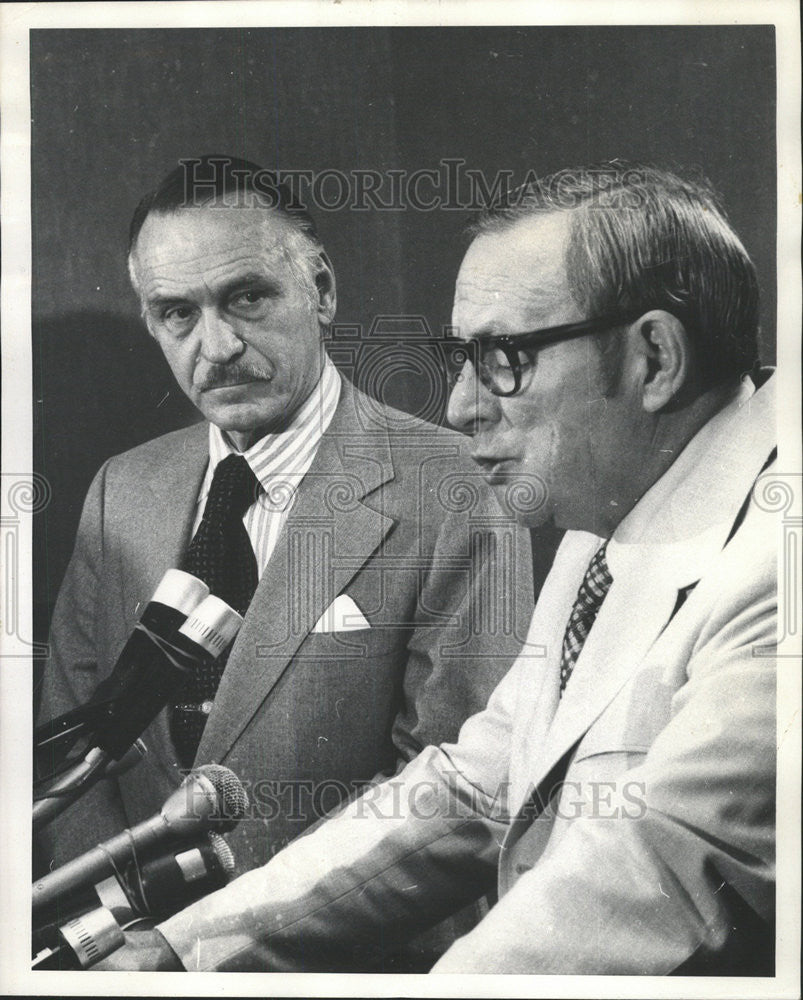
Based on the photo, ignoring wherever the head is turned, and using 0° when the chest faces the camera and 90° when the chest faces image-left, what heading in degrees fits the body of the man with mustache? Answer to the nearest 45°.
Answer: approximately 45°
